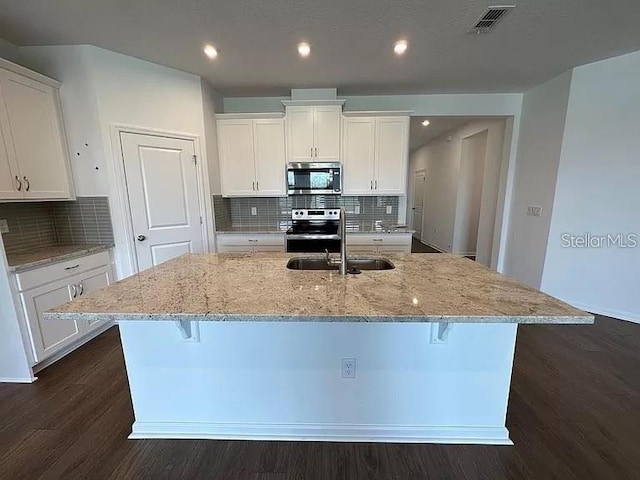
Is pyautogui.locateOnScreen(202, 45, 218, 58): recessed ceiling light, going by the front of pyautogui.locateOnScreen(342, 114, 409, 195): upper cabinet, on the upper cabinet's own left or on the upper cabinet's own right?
on the upper cabinet's own right

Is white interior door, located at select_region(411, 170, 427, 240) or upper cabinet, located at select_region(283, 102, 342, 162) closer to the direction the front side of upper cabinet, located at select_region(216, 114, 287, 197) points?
the upper cabinet

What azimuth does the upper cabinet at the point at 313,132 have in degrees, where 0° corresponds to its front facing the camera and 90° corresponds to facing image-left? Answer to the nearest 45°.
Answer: approximately 0°

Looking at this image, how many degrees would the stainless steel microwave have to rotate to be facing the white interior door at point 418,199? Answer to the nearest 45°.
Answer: approximately 135° to its left

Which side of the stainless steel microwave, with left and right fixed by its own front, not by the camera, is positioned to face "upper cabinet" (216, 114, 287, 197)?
right

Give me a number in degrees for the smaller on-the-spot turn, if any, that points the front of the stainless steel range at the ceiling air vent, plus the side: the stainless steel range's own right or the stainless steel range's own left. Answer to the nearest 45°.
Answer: approximately 45° to the stainless steel range's own left
